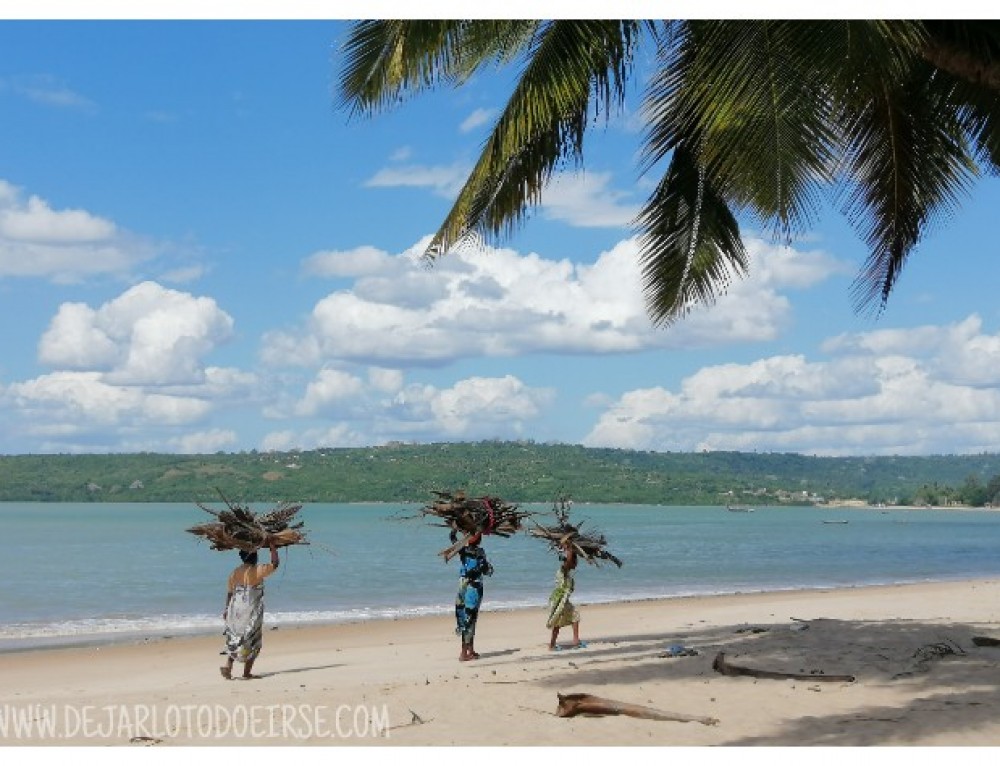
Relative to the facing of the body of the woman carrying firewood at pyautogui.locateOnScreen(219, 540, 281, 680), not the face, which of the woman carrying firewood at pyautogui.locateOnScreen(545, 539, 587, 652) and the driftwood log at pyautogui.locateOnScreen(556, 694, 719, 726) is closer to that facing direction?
the woman carrying firewood

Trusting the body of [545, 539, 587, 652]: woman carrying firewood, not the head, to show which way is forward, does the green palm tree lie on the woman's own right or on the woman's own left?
on the woman's own right

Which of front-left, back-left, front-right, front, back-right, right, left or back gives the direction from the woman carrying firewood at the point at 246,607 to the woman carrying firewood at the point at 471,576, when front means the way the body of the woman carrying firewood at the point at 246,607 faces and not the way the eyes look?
front-right

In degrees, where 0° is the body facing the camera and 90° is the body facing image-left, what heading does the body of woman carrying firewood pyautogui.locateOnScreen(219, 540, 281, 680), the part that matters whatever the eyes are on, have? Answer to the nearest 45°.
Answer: approximately 225°

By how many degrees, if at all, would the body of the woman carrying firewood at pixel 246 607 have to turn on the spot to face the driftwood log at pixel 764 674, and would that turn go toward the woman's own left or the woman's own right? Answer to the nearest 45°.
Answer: approximately 90° to the woman's own right

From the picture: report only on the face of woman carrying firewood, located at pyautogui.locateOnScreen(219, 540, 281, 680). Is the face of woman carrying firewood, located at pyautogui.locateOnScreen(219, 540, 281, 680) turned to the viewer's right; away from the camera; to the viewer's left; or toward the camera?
away from the camera

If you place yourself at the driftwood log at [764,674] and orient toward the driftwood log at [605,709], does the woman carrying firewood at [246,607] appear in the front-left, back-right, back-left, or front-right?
front-right

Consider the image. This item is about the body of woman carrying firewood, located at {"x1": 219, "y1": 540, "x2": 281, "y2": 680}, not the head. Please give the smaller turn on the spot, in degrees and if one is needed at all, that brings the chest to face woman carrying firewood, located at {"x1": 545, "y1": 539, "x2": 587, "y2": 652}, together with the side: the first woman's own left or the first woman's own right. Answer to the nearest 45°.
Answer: approximately 45° to the first woman's own right

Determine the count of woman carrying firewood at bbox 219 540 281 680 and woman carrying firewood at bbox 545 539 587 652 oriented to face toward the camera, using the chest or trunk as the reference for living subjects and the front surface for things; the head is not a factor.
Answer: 0

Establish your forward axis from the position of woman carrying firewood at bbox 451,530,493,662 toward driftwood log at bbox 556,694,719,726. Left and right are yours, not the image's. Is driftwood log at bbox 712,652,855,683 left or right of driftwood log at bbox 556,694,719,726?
left
